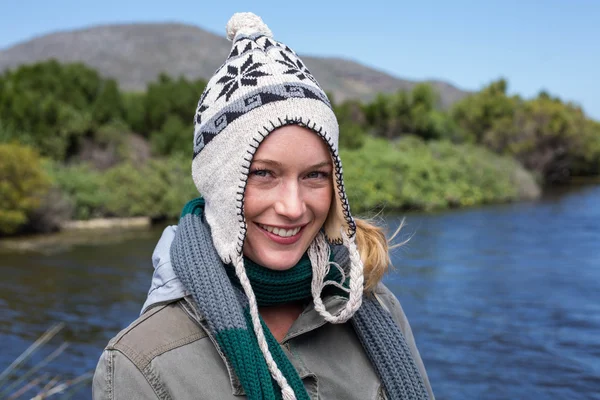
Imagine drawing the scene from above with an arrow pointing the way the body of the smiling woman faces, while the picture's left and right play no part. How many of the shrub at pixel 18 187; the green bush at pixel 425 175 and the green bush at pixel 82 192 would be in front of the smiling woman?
0

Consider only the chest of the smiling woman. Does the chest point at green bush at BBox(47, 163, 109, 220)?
no

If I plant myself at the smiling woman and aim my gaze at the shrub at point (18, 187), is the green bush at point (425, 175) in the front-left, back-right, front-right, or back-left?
front-right

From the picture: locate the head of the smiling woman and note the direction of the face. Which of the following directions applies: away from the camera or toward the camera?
toward the camera

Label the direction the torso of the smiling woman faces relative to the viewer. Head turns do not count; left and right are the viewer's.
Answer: facing the viewer and to the right of the viewer

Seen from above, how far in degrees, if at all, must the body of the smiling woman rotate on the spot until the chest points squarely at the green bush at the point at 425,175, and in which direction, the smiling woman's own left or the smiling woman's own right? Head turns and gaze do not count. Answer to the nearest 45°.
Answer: approximately 135° to the smiling woman's own left

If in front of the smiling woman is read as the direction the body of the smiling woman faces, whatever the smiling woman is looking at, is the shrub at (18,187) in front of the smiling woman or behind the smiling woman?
behind

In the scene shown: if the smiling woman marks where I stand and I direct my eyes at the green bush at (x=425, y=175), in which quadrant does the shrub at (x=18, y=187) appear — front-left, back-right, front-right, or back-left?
front-left

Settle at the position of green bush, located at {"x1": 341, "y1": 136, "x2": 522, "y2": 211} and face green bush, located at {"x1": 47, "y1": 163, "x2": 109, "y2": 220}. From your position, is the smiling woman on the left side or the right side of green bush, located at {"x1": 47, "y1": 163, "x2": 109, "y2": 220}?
left
